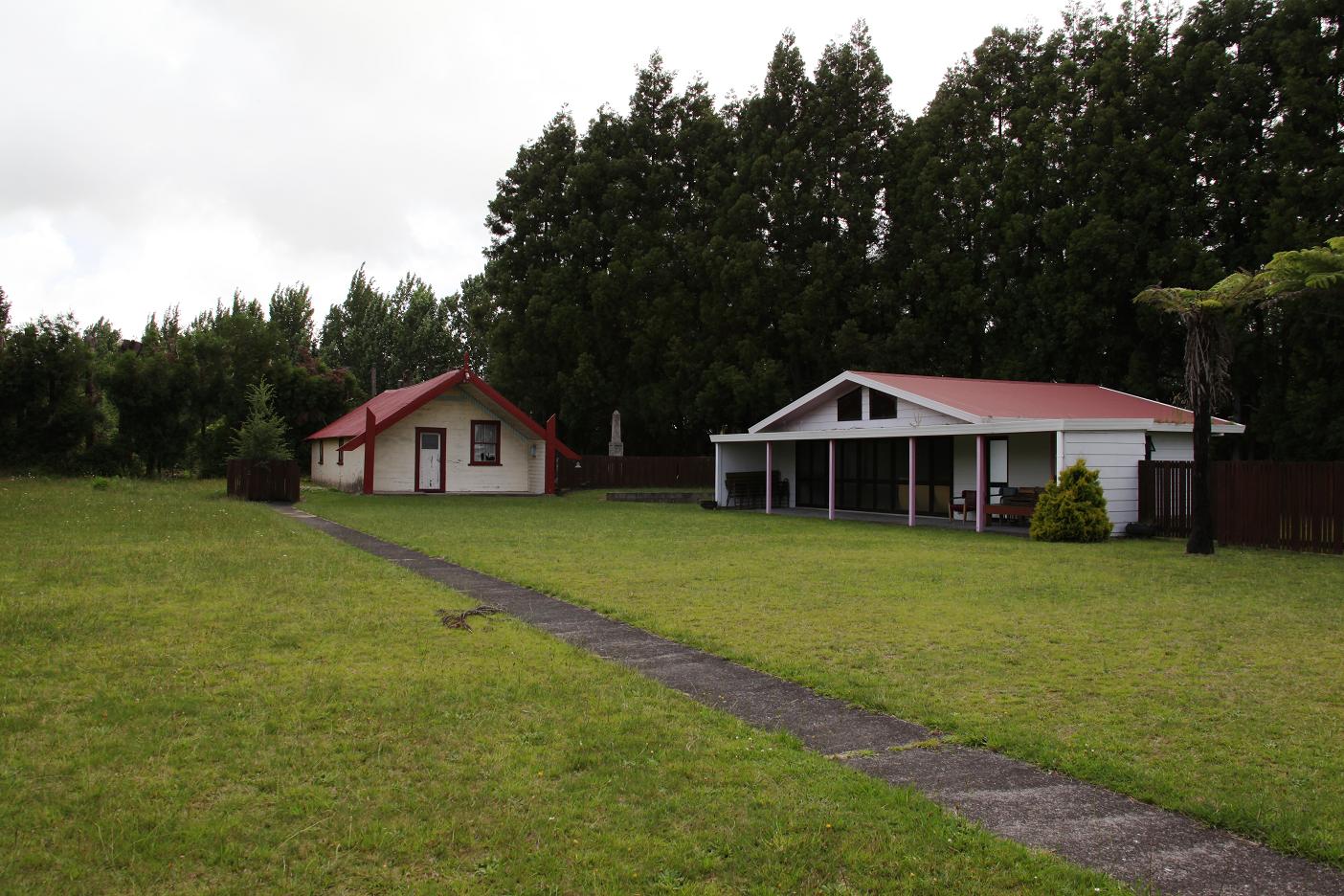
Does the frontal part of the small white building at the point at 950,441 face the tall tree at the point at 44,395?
no

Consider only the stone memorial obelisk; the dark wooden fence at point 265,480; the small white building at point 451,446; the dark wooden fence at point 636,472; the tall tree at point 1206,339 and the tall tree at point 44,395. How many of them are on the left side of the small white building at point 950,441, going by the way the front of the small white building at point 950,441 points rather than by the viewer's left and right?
1

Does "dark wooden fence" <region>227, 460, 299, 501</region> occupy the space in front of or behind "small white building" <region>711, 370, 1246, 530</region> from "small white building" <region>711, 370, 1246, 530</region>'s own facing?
in front

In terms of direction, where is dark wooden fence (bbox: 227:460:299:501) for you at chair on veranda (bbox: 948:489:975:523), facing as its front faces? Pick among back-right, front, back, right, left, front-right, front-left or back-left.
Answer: front-right

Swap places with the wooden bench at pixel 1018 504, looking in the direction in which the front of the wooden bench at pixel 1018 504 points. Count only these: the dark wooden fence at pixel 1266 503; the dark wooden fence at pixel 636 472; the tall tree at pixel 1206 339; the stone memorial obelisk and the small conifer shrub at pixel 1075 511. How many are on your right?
2

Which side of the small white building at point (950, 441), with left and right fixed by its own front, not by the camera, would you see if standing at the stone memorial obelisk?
right

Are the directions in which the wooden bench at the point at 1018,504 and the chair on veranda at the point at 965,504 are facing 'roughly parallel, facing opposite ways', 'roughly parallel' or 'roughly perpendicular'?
roughly parallel

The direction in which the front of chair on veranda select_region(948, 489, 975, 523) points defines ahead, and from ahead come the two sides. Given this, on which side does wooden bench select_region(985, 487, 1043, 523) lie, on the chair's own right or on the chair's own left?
on the chair's own left

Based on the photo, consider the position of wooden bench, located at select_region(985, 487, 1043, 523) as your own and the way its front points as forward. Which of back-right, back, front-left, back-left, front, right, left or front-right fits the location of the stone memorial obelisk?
right

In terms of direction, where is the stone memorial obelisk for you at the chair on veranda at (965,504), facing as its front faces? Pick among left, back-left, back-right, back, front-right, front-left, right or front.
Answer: right

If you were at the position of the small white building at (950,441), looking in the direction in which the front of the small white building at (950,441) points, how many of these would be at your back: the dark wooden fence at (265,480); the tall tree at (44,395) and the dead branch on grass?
0

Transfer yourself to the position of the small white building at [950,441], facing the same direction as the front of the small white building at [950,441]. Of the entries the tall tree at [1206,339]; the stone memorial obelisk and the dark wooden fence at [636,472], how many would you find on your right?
2

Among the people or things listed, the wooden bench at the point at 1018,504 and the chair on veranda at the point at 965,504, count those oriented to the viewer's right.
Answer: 0

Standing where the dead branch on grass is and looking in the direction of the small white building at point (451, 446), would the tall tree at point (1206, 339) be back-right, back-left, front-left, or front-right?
front-right

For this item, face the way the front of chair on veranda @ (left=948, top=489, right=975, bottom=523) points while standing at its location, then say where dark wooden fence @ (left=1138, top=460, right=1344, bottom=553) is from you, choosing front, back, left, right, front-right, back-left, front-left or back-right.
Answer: left

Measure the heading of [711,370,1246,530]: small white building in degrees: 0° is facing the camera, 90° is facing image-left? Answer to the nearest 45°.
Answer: approximately 45°

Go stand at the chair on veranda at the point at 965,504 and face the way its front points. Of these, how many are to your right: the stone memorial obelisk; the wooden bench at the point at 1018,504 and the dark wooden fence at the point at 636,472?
2

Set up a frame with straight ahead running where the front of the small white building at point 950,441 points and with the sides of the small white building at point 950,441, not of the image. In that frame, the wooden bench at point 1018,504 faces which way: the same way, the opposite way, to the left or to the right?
the same way

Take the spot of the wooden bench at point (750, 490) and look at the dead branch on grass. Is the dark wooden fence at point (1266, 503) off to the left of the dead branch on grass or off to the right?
left

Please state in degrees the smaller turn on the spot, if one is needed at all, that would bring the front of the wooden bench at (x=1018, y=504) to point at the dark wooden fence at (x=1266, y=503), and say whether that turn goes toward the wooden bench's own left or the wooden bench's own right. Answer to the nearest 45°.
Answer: approximately 90° to the wooden bench's own left

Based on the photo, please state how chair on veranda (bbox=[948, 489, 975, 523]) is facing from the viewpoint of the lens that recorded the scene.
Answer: facing the viewer and to the left of the viewer

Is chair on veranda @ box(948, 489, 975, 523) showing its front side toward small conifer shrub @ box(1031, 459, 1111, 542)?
no
